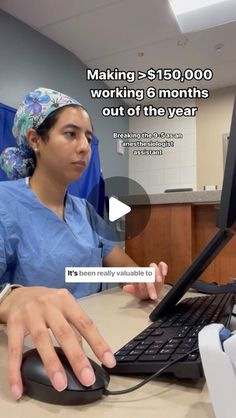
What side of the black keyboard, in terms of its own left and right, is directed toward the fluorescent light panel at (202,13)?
right

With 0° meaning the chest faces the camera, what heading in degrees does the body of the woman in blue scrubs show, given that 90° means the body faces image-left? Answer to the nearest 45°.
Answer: approximately 315°

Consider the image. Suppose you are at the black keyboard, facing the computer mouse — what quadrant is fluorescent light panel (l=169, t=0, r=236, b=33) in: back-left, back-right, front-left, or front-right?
back-right

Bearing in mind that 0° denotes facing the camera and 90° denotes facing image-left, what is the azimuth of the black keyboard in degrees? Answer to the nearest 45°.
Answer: approximately 90°

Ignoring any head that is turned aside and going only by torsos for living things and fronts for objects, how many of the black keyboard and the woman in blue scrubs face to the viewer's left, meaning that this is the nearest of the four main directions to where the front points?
1
